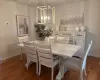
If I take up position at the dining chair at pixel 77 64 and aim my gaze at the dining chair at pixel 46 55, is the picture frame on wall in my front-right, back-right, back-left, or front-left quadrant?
front-right

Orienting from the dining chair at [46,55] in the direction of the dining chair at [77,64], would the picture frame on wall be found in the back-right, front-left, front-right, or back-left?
back-left

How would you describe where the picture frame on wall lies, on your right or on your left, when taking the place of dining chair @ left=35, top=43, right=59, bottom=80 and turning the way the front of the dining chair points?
on your left

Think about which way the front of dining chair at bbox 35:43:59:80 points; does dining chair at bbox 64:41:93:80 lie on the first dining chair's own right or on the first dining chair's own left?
on the first dining chair's own right

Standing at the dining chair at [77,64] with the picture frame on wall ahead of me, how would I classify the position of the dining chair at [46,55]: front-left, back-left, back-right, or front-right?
front-left

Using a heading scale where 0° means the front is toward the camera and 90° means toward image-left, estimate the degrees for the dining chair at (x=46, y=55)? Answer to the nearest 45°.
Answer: approximately 225°

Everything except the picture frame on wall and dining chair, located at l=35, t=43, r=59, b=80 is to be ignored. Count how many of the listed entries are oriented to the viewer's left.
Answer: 0
